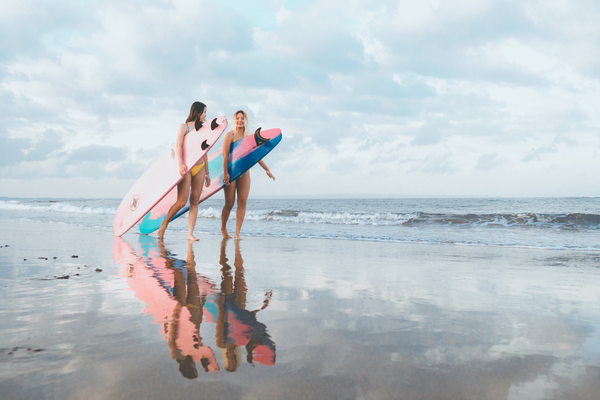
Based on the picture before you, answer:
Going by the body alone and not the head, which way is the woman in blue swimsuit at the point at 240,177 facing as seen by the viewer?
toward the camera
